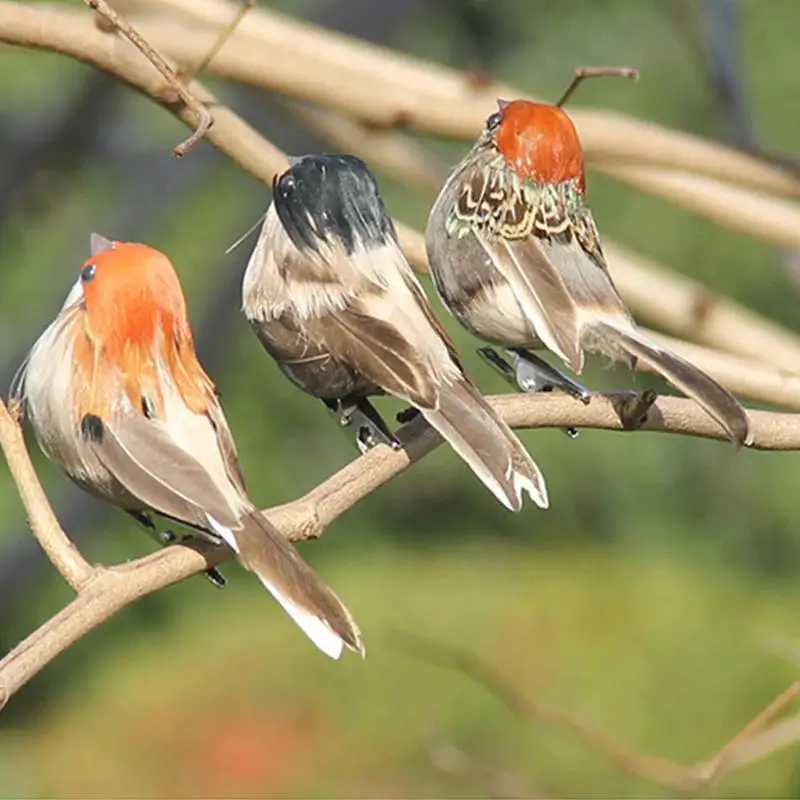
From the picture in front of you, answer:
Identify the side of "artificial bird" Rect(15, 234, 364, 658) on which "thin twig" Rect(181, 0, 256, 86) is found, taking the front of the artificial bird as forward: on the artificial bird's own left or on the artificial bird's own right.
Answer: on the artificial bird's own right

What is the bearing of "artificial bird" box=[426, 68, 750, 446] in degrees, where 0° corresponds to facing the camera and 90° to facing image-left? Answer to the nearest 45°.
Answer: approximately 135°

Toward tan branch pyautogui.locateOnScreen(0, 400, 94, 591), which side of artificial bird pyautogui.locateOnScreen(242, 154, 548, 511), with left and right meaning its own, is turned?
left

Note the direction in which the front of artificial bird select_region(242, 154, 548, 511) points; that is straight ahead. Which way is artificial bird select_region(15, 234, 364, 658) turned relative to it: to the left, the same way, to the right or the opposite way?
the same way

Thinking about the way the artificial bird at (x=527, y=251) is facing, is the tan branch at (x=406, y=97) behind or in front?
in front

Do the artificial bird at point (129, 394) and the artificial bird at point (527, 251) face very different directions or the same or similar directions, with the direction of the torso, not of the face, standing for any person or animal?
same or similar directions

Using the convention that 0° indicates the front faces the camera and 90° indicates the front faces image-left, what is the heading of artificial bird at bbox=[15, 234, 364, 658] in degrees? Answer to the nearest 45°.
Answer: approximately 135°

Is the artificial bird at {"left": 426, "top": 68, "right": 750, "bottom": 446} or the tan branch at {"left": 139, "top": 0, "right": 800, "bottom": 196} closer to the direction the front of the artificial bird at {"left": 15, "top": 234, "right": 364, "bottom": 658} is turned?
the tan branch

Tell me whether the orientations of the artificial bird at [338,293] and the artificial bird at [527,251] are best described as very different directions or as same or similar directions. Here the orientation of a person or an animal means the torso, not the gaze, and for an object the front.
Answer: same or similar directions

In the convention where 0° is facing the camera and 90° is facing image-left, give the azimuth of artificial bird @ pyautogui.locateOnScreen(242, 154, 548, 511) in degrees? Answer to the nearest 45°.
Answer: approximately 135°

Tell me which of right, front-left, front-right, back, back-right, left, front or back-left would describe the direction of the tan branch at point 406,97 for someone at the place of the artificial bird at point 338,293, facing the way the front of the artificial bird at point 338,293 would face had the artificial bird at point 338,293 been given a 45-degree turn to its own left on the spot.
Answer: right
